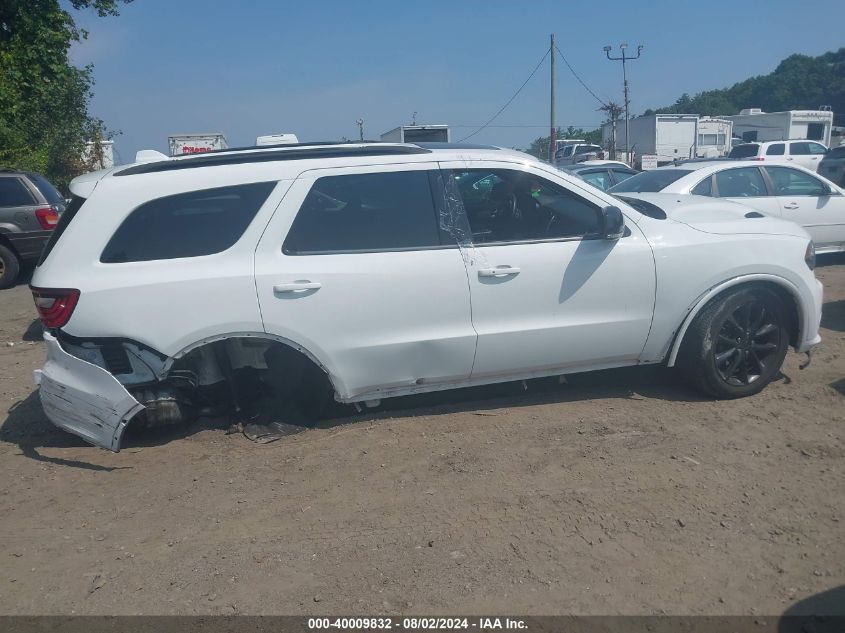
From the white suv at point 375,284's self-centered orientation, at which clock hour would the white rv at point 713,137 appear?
The white rv is roughly at 10 o'clock from the white suv.

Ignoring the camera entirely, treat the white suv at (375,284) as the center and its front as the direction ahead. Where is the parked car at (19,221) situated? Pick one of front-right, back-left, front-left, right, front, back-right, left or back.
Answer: back-left

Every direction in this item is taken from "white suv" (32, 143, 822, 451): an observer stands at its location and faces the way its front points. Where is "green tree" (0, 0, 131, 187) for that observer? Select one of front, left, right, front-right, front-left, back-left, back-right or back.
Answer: back-left

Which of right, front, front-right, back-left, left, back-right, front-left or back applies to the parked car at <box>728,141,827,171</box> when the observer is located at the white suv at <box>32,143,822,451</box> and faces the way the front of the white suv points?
front-left

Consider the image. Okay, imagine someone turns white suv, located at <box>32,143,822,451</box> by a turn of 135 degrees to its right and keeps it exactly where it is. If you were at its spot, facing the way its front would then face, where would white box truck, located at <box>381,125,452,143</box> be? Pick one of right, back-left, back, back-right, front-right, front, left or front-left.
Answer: back-right

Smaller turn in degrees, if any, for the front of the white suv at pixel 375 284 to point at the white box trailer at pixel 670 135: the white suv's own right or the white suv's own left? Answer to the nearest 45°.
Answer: approximately 45° to the white suv's own left

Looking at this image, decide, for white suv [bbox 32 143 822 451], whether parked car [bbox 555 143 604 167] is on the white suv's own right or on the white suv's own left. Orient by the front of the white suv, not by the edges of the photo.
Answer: on the white suv's own left

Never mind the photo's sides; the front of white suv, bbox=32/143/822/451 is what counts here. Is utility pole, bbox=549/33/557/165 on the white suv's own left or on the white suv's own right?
on the white suv's own left

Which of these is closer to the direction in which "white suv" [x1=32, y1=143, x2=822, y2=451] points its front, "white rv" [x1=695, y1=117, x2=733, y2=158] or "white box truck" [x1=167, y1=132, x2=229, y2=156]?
the white rv

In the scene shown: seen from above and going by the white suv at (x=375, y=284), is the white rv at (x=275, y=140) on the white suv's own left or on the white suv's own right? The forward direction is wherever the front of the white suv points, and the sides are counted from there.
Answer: on the white suv's own left

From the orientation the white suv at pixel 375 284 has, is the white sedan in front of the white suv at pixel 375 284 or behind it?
in front

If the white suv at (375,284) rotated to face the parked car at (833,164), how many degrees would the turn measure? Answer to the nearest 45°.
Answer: approximately 45° to its left

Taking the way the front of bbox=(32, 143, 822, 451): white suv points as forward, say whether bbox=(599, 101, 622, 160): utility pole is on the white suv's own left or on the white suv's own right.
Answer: on the white suv's own left

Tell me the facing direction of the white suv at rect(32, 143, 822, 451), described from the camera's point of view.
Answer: facing to the right of the viewer

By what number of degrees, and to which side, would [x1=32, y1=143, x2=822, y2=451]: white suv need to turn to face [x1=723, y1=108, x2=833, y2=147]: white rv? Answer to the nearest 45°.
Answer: approximately 45° to its left
